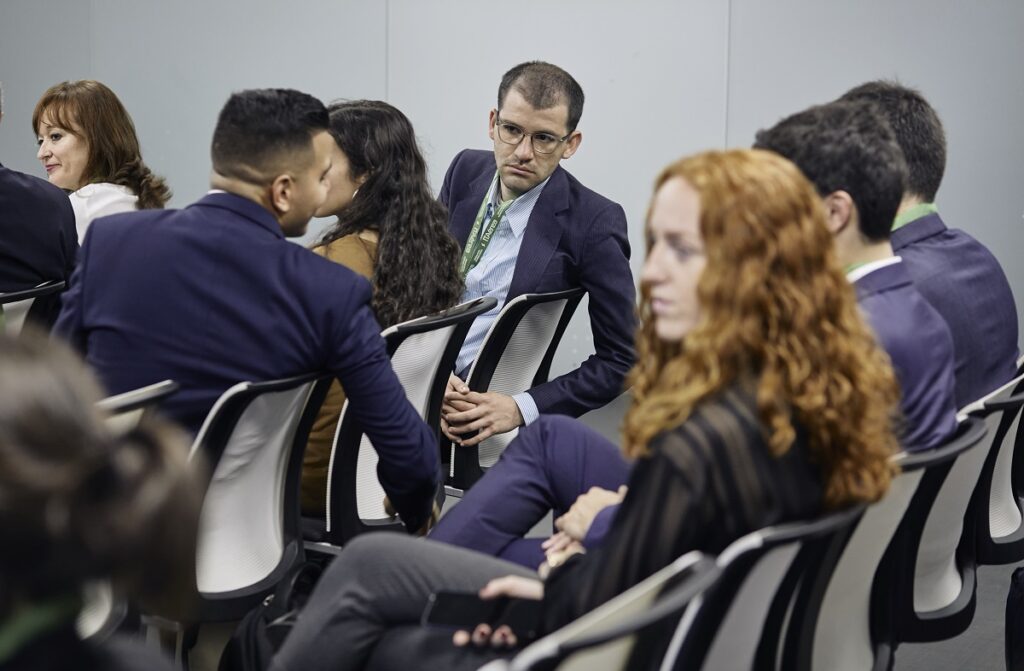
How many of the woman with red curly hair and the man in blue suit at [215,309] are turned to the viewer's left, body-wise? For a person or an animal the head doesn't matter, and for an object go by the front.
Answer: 1

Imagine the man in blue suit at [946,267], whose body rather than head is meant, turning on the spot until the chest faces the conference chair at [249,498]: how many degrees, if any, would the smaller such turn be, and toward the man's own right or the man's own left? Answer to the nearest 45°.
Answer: approximately 90° to the man's own left

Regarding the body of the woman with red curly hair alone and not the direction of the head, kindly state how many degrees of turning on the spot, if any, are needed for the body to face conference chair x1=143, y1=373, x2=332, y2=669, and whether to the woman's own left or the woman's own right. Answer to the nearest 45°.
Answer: approximately 45° to the woman's own right

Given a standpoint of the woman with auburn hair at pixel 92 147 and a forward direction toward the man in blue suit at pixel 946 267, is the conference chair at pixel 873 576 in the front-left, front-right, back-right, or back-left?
front-right

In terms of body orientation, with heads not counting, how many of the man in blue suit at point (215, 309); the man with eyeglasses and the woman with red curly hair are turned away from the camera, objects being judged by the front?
1

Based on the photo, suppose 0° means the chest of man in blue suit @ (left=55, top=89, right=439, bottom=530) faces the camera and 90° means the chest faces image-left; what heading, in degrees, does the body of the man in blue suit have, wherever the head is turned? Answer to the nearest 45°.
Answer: approximately 180°

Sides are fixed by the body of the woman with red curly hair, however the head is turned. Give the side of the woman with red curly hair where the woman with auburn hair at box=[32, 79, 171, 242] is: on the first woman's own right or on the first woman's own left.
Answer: on the first woman's own right

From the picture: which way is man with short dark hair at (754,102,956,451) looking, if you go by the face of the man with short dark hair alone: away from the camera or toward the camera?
away from the camera

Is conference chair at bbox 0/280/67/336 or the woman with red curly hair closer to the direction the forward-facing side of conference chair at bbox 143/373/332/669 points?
the conference chair

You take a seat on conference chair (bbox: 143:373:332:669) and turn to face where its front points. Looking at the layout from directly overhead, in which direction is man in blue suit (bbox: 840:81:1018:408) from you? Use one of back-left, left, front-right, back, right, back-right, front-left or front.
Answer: back-right

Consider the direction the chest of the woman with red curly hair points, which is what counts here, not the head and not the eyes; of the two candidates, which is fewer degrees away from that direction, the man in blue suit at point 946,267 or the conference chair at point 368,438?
the conference chair

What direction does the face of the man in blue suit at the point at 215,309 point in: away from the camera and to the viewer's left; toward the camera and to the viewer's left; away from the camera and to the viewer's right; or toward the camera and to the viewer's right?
away from the camera and to the viewer's right
